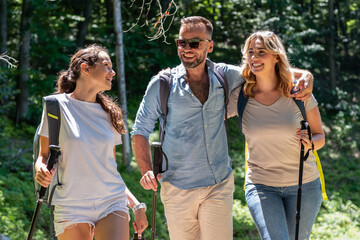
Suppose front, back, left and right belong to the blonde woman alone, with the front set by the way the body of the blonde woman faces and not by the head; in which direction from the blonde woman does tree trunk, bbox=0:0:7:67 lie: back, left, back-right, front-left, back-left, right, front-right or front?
back-right

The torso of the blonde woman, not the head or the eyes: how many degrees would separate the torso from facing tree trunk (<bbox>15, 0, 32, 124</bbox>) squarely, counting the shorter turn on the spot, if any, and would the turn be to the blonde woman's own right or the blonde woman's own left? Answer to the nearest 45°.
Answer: approximately 135° to the blonde woman's own right

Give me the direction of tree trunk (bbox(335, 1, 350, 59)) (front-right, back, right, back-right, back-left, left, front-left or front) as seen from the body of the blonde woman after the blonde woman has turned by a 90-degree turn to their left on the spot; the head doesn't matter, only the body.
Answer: left

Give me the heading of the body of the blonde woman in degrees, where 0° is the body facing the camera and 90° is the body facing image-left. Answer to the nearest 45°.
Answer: approximately 0°

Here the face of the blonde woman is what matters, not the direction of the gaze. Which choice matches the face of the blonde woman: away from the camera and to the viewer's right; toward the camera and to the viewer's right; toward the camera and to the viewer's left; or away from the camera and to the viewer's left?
toward the camera and to the viewer's left

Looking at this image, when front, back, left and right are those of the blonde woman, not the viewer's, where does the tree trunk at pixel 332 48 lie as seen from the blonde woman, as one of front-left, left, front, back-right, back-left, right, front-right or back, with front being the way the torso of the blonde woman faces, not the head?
back

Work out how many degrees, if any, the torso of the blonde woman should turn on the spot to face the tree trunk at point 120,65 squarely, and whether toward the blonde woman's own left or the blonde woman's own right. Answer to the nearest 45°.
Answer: approximately 135° to the blonde woman's own right

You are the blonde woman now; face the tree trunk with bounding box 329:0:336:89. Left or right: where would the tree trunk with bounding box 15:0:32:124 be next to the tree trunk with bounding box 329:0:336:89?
left
